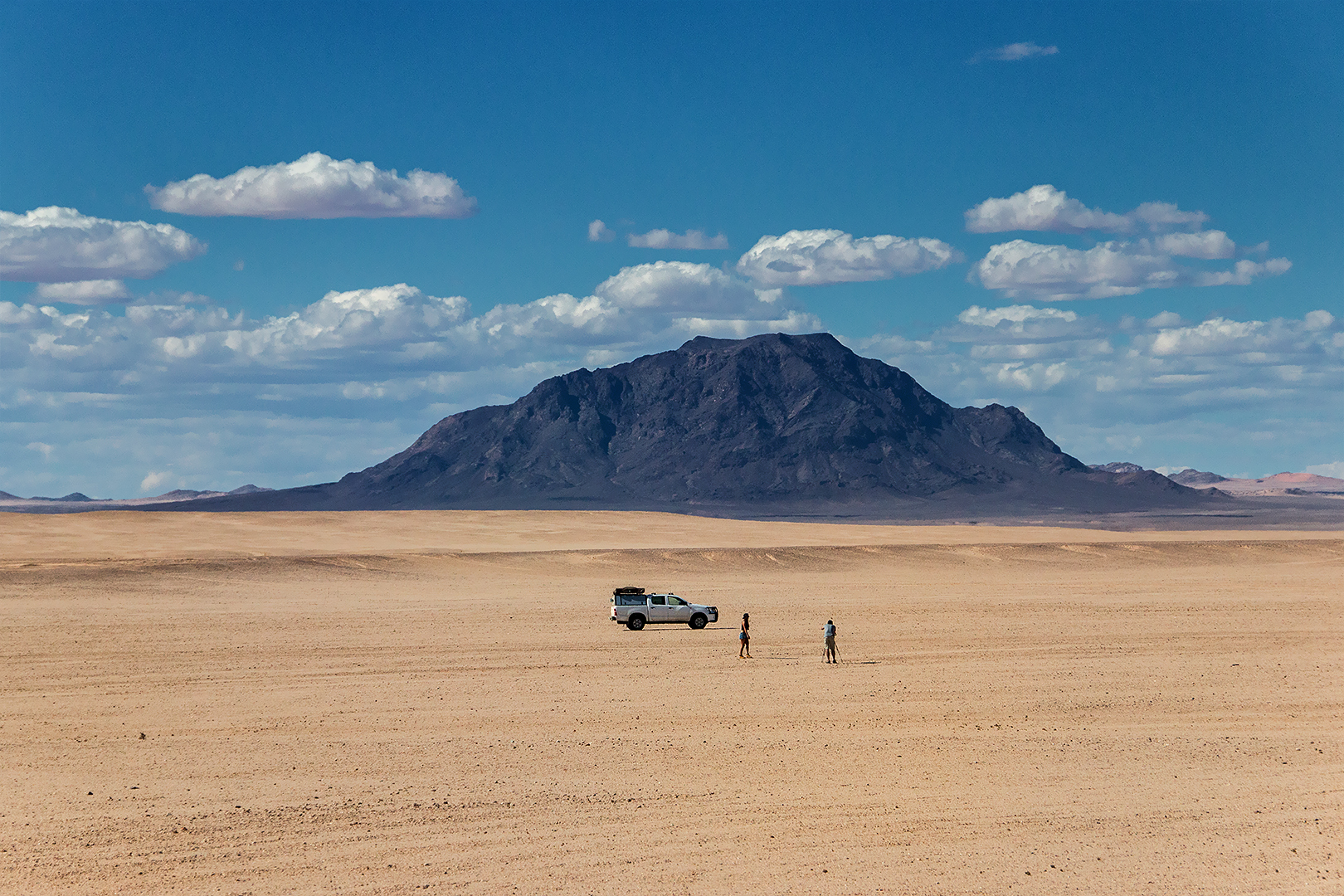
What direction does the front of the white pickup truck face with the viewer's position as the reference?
facing to the right of the viewer
